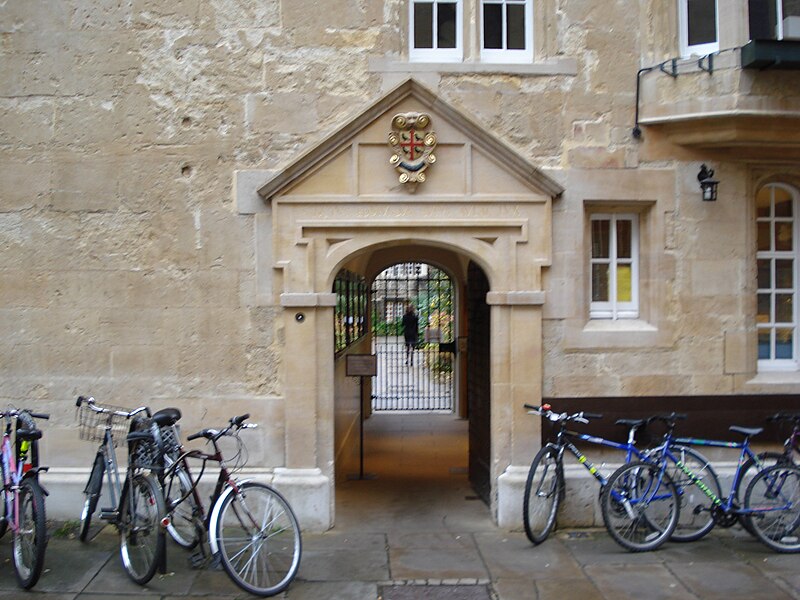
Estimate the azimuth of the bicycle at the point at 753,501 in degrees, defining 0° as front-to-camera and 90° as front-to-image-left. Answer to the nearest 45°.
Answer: approximately 90°

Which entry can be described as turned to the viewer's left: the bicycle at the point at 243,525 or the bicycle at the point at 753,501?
the bicycle at the point at 753,501

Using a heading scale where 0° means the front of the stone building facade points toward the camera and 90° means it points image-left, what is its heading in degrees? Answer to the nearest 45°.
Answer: approximately 0°

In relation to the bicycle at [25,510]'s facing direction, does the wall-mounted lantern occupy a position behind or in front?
behind

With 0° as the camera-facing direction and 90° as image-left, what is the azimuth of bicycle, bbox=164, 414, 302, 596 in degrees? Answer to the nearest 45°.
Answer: approximately 315°

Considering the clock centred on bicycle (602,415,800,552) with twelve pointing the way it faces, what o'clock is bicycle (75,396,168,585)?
bicycle (75,396,168,585) is roughly at 11 o'clock from bicycle (602,415,800,552).
